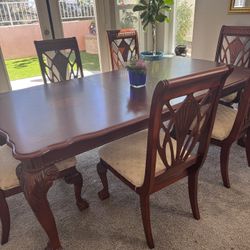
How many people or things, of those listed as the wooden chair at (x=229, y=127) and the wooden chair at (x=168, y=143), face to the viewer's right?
0

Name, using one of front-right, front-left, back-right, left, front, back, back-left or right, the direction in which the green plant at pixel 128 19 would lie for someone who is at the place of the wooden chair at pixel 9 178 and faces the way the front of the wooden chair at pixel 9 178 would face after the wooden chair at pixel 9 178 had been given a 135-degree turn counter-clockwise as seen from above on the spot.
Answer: back-right

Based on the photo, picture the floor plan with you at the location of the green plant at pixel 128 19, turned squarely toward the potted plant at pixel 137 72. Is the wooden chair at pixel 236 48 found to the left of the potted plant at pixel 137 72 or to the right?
left

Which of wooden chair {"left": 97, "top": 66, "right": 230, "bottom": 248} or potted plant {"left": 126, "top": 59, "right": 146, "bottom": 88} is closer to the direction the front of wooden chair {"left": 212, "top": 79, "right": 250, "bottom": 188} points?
the potted plant

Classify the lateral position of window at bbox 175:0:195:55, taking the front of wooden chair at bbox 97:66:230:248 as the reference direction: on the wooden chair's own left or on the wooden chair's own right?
on the wooden chair's own right

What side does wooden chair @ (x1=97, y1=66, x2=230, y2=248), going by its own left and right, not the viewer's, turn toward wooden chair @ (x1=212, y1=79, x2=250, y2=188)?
right

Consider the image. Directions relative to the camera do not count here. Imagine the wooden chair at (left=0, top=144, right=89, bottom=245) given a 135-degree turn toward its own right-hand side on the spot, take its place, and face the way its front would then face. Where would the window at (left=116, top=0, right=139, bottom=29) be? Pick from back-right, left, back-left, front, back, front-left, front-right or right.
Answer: back-left

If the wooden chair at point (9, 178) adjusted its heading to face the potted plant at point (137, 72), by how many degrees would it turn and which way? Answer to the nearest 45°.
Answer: approximately 45° to its right

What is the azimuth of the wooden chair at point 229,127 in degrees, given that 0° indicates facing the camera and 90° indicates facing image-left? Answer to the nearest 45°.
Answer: approximately 135°

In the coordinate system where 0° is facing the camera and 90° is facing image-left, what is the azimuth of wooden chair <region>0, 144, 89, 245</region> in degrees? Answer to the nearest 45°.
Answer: approximately 225°
